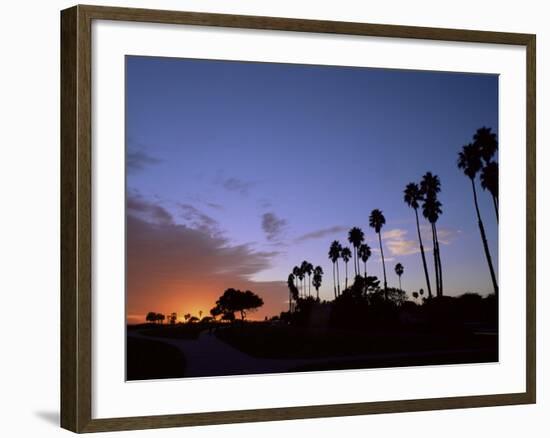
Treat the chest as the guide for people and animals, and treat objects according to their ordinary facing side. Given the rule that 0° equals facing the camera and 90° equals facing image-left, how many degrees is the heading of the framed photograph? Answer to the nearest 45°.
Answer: approximately 315°
